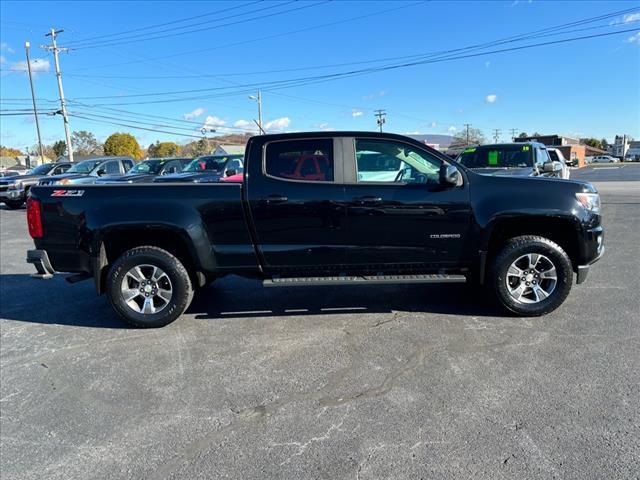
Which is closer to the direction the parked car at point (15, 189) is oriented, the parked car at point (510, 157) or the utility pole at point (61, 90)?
the parked car

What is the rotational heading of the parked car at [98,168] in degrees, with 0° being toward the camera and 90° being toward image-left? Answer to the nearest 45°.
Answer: approximately 45°

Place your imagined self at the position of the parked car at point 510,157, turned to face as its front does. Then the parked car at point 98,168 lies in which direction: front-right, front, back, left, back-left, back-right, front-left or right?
front-right

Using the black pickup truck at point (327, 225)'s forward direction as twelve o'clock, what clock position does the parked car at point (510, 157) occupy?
The parked car is roughly at 10 o'clock from the black pickup truck.

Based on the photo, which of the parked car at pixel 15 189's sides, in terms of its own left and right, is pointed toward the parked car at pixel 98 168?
left

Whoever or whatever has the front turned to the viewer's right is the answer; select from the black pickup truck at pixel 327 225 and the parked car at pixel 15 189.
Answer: the black pickup truck

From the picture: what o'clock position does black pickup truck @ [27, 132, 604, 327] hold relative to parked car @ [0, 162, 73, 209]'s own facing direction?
The black pickup truck is roughly at 10 o'clock from the parked car.

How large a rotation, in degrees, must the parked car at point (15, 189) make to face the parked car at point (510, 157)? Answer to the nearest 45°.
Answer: approximately 90° to its left

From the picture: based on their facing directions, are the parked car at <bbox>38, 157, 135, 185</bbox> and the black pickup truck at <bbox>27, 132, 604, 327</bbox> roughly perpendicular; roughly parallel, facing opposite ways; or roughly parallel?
roughly perpendicular

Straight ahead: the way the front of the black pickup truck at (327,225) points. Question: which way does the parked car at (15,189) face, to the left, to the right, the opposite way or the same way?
to the right

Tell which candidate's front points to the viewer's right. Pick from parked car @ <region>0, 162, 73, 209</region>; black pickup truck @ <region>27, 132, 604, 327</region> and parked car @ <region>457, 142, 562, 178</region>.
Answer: the black pickup truck

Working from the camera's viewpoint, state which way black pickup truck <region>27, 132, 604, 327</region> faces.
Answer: facing to the right of the viewer

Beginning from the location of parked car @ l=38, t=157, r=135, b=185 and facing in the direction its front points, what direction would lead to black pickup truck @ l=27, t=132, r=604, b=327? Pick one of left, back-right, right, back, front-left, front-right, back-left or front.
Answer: front-left

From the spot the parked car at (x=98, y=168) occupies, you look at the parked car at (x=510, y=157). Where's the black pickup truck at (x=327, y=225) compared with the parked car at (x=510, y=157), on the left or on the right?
right

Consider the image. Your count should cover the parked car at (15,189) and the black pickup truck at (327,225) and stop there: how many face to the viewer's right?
1
